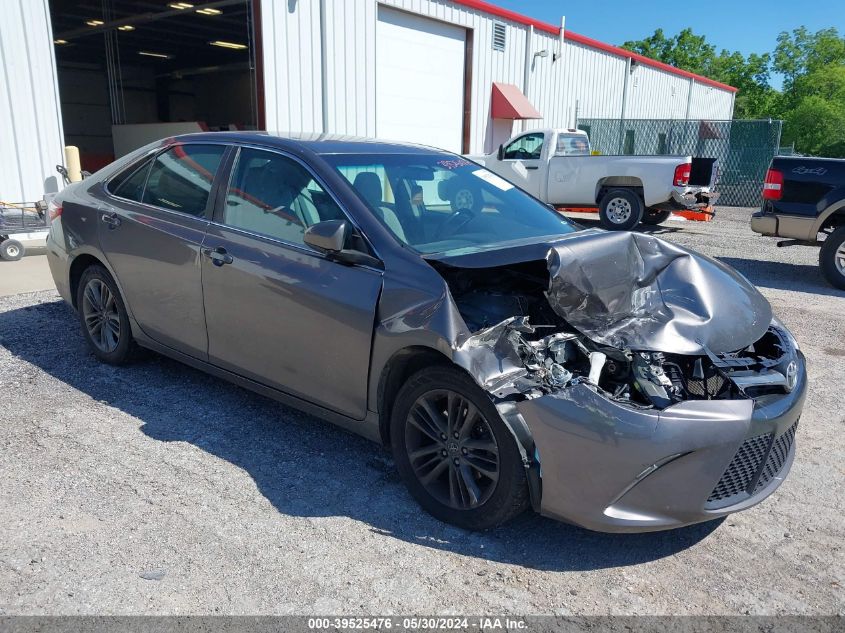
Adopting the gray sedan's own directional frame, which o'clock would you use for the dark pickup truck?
The dark pickup truck is roughly at 9 o'clock from the gray sedan.

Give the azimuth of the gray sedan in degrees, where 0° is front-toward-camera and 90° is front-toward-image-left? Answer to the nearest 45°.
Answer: approximately 315°

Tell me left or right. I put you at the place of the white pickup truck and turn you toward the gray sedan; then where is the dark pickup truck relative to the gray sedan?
left

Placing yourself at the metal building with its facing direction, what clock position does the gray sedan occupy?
The gray sedan is roughly at 1 o'clock from the metal building.

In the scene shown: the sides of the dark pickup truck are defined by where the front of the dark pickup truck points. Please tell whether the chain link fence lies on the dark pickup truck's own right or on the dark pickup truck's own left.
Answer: on the dark pickup truck's own left
